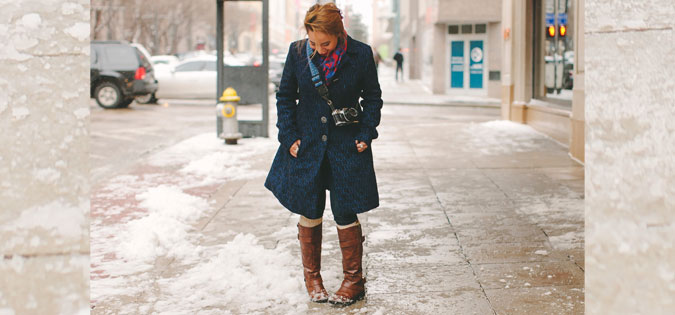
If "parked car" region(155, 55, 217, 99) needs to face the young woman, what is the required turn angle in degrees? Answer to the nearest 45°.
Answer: approximately 90° to its left

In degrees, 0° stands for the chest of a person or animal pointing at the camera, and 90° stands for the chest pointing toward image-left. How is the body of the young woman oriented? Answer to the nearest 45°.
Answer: approximately 0°

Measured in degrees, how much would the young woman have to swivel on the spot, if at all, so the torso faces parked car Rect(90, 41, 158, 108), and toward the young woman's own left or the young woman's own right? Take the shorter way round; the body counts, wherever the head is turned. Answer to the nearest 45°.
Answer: approximately 180°

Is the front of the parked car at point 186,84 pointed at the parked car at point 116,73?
no

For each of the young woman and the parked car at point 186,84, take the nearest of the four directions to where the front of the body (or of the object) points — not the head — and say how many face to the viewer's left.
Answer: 1

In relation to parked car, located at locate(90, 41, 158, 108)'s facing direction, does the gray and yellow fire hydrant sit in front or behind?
behind

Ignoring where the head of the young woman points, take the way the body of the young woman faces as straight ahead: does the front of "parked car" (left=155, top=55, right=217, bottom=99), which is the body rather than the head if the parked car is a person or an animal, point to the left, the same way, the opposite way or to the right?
to the right

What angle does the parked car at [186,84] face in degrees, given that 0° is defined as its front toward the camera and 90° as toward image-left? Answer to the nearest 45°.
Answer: approximately 90°

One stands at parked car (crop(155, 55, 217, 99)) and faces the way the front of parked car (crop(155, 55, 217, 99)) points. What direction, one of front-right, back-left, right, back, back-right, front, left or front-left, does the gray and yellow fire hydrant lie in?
left

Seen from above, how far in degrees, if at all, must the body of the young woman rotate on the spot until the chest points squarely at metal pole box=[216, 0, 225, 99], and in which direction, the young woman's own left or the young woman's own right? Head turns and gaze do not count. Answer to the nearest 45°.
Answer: approximately 180°

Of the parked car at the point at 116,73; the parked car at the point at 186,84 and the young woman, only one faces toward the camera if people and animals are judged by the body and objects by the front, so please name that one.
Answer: the young woman

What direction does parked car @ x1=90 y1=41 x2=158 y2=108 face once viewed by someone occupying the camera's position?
facing away from the viewer and to the left of the viewer

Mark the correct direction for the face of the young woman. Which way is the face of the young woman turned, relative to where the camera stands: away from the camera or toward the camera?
toward the camera

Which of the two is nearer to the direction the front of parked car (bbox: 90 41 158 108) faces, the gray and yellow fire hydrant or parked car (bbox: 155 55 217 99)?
the parked car

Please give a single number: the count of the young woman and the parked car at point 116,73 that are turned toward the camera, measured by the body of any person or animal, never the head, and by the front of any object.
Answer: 1

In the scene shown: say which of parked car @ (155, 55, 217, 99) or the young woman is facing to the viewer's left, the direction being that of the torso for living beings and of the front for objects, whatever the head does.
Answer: the parked car

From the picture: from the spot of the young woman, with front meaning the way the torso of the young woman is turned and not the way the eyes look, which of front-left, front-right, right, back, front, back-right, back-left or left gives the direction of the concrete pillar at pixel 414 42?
back

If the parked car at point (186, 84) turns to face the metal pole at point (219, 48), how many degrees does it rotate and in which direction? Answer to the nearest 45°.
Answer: approximately 90° to its left
